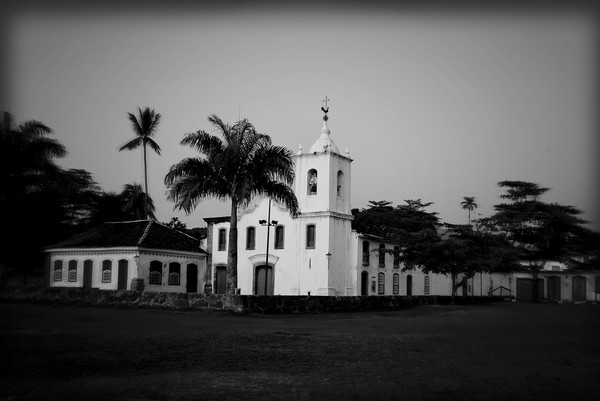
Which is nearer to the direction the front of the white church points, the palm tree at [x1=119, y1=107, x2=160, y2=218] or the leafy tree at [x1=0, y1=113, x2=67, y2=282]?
the leafy tree

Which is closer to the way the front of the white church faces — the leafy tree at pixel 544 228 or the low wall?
the low wall

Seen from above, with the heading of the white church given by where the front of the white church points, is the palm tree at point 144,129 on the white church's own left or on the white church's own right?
on the white church's own right

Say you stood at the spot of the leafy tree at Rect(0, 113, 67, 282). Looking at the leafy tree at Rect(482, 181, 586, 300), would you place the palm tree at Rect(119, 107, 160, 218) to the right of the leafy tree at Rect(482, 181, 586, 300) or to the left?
left

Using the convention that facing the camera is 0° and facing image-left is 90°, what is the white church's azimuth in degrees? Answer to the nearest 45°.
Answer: approximately 45°
